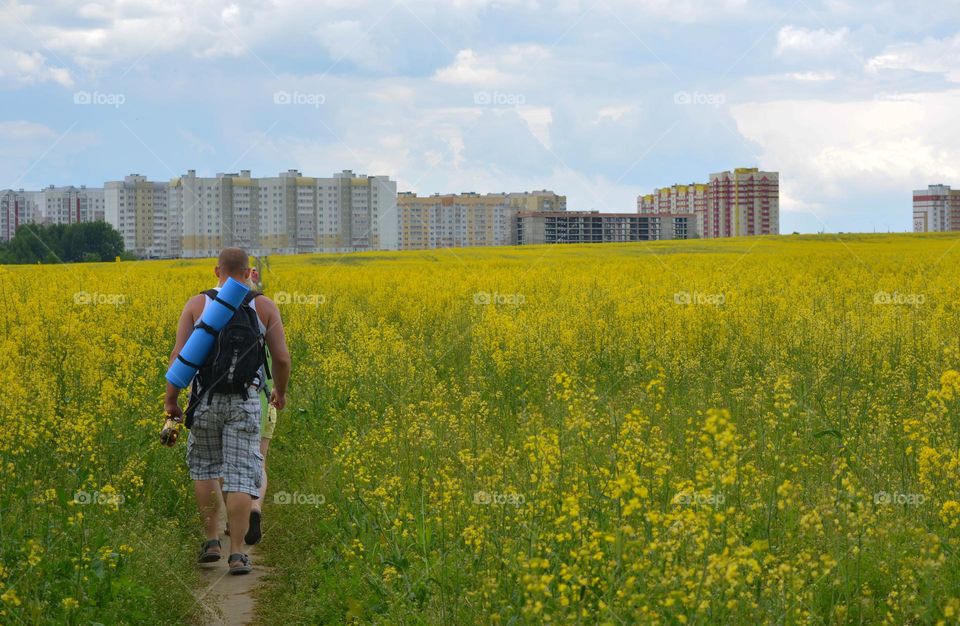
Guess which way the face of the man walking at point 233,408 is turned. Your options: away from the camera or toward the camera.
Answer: away from the camera

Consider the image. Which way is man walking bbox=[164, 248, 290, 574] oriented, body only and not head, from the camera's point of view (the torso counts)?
away from the camera
